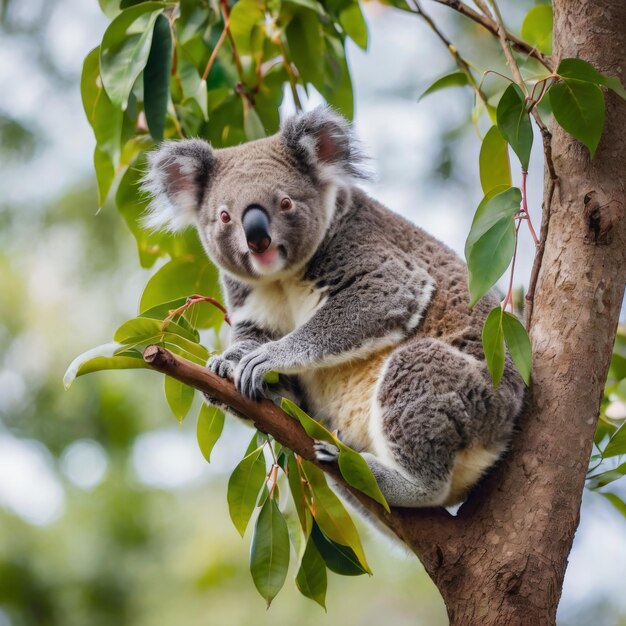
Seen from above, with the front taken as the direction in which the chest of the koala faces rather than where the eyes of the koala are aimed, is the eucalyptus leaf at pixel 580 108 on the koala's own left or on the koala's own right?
on the koala's own left

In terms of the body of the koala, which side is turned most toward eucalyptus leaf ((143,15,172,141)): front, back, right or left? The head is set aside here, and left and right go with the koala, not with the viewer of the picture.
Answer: front

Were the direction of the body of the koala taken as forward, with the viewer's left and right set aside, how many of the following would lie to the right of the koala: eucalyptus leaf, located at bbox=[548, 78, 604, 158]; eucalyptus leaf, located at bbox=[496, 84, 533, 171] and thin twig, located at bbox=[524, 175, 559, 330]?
0

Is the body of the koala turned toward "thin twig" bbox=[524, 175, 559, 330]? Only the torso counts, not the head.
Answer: no

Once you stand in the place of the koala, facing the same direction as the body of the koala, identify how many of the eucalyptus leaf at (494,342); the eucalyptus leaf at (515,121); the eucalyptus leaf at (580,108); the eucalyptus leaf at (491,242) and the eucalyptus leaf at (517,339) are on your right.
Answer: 0

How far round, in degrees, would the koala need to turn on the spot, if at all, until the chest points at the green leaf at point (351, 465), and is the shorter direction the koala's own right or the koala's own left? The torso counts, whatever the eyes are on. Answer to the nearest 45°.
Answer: approximately 45° to the koala's own left

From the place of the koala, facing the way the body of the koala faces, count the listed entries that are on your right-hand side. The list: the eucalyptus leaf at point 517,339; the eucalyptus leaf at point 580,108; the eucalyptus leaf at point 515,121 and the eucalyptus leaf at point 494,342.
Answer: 0

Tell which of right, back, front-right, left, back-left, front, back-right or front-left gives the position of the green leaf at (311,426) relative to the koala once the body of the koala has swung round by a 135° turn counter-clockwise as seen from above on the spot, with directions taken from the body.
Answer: right

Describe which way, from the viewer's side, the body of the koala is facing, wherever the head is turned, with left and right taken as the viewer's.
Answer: facing the viewer and to the left of the viewer

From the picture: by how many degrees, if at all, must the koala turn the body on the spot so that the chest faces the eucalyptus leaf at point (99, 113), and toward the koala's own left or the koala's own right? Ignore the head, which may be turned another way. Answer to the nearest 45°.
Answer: approximately 45° to the koala's own right
